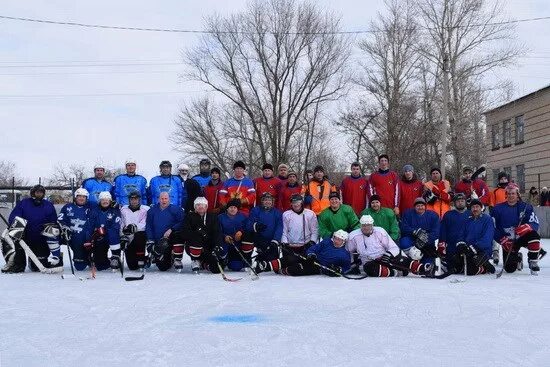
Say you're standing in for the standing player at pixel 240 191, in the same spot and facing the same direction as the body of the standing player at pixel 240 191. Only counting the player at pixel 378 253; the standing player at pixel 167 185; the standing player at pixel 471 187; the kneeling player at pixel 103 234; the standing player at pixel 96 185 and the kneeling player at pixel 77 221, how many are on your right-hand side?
4

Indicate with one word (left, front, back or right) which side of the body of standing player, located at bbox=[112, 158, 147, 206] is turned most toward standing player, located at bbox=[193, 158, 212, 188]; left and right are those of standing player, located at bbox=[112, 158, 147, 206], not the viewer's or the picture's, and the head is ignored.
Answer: left

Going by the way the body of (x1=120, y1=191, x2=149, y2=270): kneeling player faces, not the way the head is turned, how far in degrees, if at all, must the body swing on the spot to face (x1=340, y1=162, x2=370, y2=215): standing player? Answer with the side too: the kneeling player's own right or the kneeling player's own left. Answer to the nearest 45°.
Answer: approximately 90° to the kneeling player's own left

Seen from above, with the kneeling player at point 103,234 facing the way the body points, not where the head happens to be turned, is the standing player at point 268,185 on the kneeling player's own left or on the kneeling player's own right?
on the kneeling player's own left

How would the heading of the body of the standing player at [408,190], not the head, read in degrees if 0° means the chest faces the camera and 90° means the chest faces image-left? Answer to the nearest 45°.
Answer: approximately 0°

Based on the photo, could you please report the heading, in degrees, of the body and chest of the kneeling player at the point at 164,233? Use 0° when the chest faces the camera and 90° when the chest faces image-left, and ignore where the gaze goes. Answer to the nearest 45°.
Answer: approximately 0°

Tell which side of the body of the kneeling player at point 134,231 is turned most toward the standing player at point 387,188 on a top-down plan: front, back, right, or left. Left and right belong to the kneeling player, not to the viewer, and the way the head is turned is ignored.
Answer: left

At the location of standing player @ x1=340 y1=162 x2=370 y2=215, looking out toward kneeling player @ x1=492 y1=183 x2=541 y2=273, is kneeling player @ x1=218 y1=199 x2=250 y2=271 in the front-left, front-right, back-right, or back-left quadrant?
back-right
